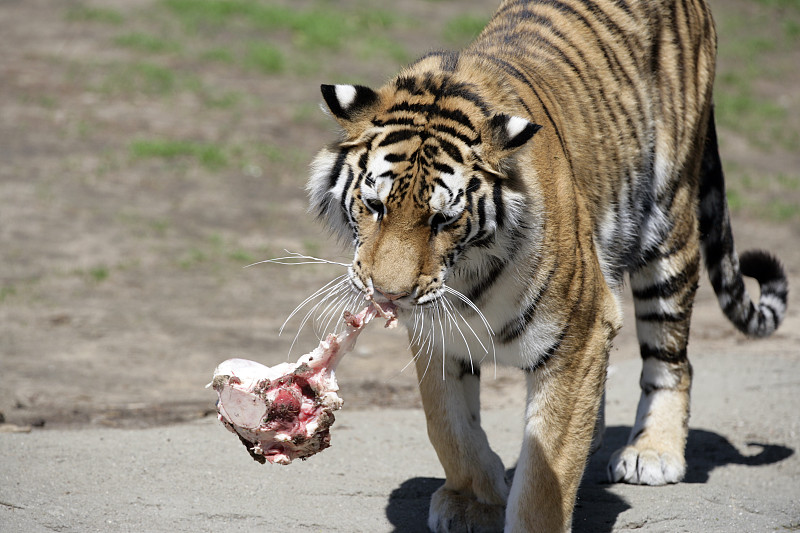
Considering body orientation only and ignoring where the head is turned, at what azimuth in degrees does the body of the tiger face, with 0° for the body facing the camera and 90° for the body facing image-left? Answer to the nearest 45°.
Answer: approximately 45°
